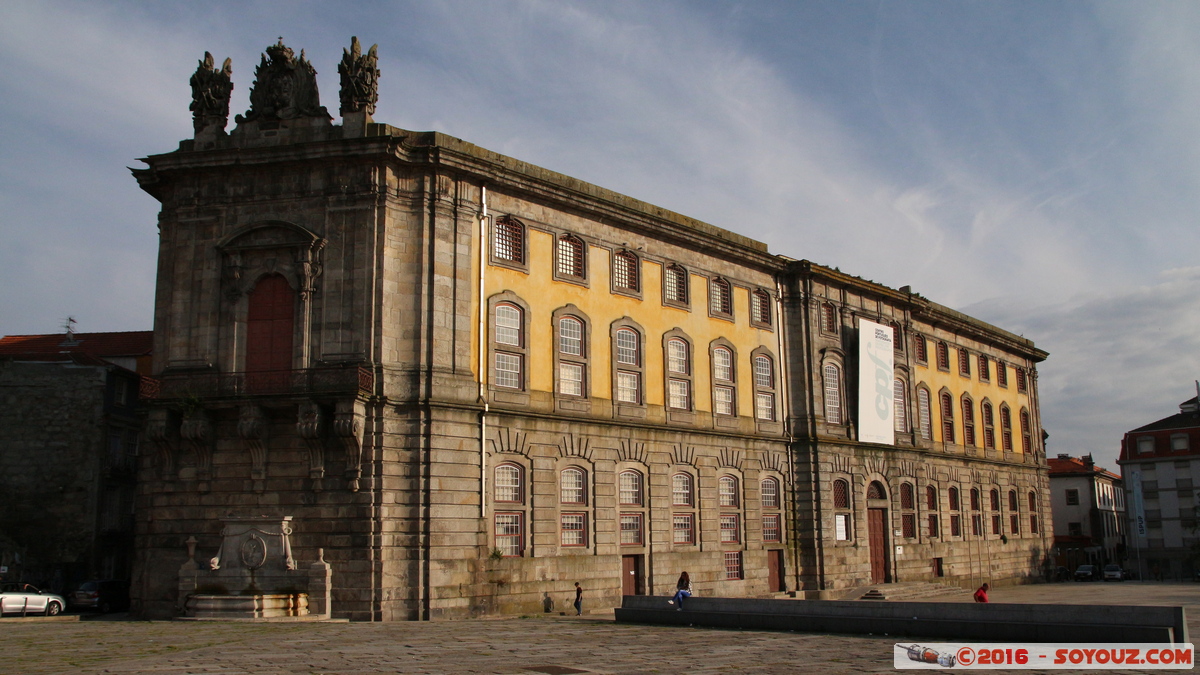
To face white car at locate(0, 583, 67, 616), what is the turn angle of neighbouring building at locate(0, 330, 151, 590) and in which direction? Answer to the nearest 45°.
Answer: approximately 45° to its right

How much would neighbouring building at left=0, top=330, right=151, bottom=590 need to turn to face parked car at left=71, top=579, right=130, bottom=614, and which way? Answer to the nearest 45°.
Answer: approximately 45° to its right

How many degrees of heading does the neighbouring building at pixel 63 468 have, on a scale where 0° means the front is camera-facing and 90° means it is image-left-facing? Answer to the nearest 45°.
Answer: approximately 315°
